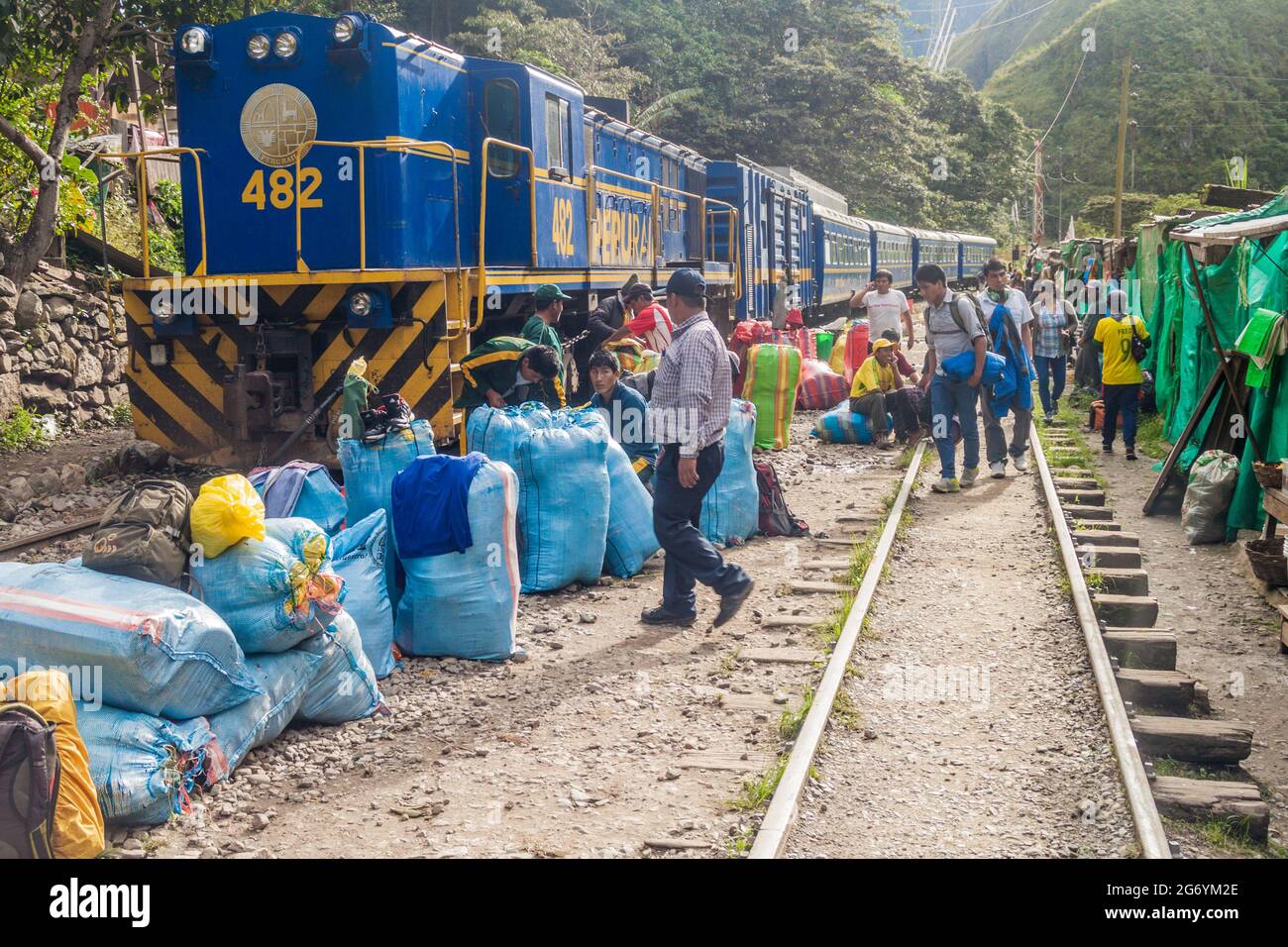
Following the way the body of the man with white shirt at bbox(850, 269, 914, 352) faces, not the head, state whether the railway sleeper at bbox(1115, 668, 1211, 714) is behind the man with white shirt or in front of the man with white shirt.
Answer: in front

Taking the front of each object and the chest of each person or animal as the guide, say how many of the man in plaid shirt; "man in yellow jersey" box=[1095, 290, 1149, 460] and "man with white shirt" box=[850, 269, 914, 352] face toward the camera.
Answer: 1

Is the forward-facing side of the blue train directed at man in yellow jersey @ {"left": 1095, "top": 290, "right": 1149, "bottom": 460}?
no

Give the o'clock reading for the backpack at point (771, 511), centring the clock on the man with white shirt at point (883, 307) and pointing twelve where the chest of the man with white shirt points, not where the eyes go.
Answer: The backpack is roughly at 12 o'clock from the man with white shirt.

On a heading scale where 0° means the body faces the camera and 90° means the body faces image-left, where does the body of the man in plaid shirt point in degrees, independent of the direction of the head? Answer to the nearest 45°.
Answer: approximately 90°

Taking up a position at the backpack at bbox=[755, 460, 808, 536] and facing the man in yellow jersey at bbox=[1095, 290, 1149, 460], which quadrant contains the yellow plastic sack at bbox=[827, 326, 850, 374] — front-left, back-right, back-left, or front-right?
front-left

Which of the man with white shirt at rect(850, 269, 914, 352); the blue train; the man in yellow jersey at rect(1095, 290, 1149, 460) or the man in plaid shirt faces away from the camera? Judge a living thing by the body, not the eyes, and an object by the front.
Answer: the man in yellow jersey

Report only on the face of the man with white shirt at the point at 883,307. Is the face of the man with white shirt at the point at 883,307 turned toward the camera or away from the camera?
toward the camera

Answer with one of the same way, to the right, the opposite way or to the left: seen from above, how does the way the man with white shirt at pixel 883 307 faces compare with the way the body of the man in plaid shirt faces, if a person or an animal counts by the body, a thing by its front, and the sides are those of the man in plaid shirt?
to the left

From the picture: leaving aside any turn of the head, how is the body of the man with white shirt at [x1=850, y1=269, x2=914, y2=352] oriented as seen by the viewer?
toward the camera

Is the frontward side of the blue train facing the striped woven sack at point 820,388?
no

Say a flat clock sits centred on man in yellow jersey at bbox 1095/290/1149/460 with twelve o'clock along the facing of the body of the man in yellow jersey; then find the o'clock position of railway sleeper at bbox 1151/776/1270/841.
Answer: The railway sleeper is roughly at 6 o'clock from the man in yellow jersey.

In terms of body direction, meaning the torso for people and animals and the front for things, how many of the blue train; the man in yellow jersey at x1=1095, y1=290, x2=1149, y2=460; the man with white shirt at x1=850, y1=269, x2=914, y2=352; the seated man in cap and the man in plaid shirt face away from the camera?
1

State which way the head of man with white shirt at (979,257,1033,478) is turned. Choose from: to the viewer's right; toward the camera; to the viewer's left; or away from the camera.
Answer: toward the camera

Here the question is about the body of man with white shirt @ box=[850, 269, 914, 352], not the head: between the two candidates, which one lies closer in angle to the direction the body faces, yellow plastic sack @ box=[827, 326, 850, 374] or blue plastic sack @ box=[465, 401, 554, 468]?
the blue plastic sack

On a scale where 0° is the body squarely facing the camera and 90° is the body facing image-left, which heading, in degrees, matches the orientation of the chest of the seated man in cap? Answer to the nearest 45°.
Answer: approximately 315°

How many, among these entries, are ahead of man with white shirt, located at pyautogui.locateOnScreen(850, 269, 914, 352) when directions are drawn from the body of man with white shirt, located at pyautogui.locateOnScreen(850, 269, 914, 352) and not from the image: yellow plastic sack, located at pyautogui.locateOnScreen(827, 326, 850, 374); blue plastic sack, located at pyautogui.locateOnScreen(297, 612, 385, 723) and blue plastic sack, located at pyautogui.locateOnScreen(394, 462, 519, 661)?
2

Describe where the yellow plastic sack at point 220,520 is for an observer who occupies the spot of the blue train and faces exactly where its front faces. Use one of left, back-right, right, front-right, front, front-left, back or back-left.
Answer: front-left
